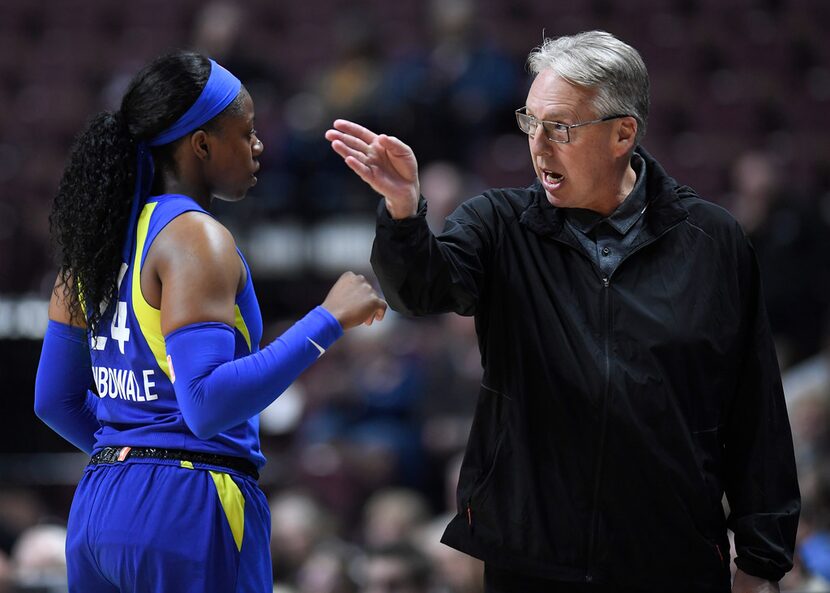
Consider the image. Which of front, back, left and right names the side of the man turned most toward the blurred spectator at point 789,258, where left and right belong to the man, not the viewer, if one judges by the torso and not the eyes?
back

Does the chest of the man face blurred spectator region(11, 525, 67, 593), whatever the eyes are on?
no

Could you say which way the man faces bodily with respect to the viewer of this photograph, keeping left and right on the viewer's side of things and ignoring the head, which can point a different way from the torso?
facing the viewer

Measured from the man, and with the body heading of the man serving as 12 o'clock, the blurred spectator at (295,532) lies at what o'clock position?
The blurred spectator is roughly at 5 o'clock from the man.

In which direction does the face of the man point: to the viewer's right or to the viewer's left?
to the viewer's left

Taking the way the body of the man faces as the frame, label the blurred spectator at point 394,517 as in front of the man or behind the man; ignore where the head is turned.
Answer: behind

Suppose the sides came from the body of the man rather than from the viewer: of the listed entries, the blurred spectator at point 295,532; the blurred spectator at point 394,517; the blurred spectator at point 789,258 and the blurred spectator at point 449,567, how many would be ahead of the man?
0

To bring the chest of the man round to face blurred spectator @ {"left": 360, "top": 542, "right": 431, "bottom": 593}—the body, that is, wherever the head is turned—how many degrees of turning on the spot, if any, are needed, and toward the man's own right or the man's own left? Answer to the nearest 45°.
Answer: approximately 135° to the man's own right
